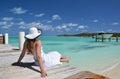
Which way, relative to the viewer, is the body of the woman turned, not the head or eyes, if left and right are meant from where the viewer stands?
facing away from the viewer and to the right of the viewer
